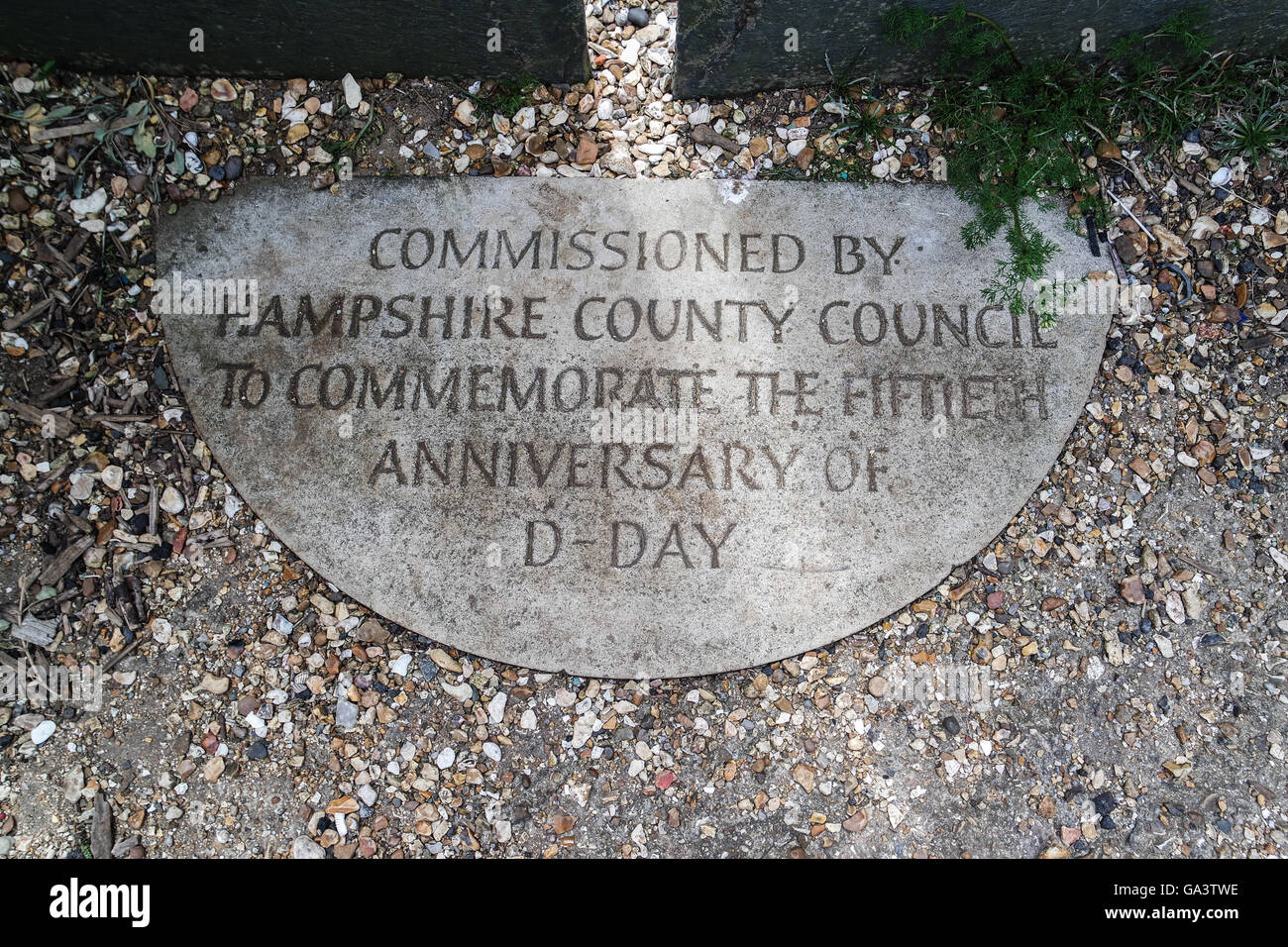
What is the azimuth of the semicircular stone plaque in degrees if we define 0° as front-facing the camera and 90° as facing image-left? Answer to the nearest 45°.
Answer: approximately 0°
